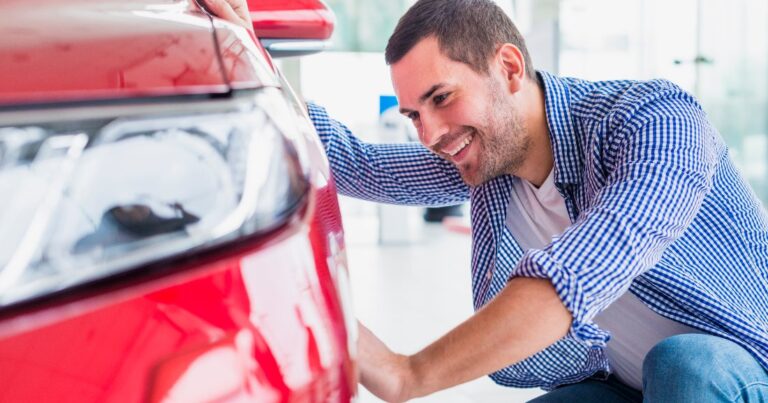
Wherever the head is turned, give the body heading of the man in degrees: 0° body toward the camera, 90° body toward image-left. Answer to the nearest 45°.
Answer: approximately 45°

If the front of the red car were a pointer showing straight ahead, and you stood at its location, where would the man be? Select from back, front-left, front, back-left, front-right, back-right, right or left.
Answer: front-left

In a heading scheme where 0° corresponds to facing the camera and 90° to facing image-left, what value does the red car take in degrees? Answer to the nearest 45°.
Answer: approximately 0°

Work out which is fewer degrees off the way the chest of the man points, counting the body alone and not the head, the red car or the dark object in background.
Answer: the red car

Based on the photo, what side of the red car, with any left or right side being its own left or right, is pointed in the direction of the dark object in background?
back

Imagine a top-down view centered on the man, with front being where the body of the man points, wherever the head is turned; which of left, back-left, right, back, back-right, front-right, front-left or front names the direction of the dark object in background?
back-right
